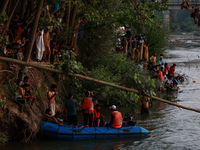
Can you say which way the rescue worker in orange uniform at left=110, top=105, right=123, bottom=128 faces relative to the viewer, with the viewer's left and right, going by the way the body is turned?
facing away from the viewer and to the left of the viewer

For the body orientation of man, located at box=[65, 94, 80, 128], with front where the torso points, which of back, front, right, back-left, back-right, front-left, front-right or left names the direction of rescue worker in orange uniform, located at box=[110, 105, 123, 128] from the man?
front-right

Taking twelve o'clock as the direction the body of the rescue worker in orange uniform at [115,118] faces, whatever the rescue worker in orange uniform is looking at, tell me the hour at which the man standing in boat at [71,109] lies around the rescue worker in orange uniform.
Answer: The man standing in boat is roughly at 10 o'clock from the rescue worker in orange uniform.

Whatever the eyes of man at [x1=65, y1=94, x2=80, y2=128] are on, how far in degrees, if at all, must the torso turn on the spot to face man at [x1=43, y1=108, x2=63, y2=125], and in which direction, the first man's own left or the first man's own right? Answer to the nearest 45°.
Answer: approximately 135° to the first man's own left

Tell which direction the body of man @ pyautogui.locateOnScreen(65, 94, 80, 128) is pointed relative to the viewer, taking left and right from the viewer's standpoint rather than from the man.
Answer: facing away from the viewer and to the right of the viewer
